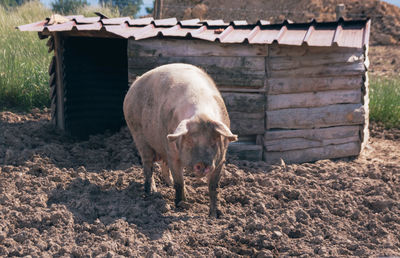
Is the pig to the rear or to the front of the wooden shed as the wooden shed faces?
to the front

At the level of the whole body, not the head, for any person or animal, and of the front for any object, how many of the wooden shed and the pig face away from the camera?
0
